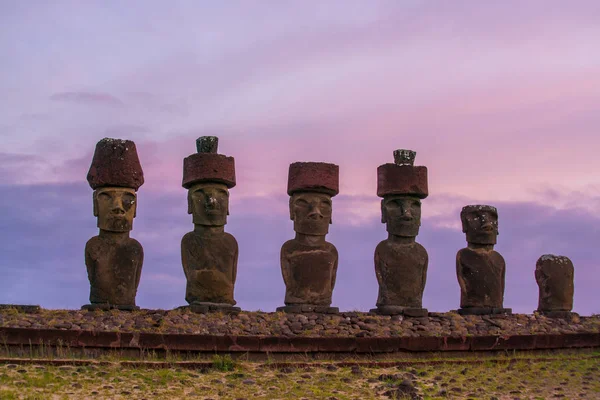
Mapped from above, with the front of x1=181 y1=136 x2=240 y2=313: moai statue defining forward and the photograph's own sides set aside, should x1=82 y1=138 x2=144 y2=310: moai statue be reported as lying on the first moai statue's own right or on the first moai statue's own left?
on the first moai statue's own right

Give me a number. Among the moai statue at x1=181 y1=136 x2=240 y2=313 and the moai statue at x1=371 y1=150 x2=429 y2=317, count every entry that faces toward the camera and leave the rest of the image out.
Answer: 2

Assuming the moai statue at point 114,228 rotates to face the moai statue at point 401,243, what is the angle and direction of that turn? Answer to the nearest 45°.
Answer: approximately 90° to its left

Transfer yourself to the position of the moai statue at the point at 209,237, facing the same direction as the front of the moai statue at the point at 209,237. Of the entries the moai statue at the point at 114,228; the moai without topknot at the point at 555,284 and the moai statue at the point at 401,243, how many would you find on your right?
1

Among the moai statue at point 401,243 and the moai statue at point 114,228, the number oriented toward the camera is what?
2

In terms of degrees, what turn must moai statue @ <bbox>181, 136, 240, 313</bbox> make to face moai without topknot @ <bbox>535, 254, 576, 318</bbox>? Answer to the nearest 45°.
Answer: approximately 90° to its left

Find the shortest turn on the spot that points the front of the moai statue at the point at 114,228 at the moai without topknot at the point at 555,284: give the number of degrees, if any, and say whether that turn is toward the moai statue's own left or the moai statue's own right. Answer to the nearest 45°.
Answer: approximately 90° to the moai statue's own left

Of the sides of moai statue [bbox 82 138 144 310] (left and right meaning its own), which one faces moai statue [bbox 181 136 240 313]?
left

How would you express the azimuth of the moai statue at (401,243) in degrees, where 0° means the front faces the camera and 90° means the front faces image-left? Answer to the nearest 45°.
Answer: approximately 0°

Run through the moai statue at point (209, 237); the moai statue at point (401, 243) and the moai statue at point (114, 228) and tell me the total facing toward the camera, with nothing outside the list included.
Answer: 3
